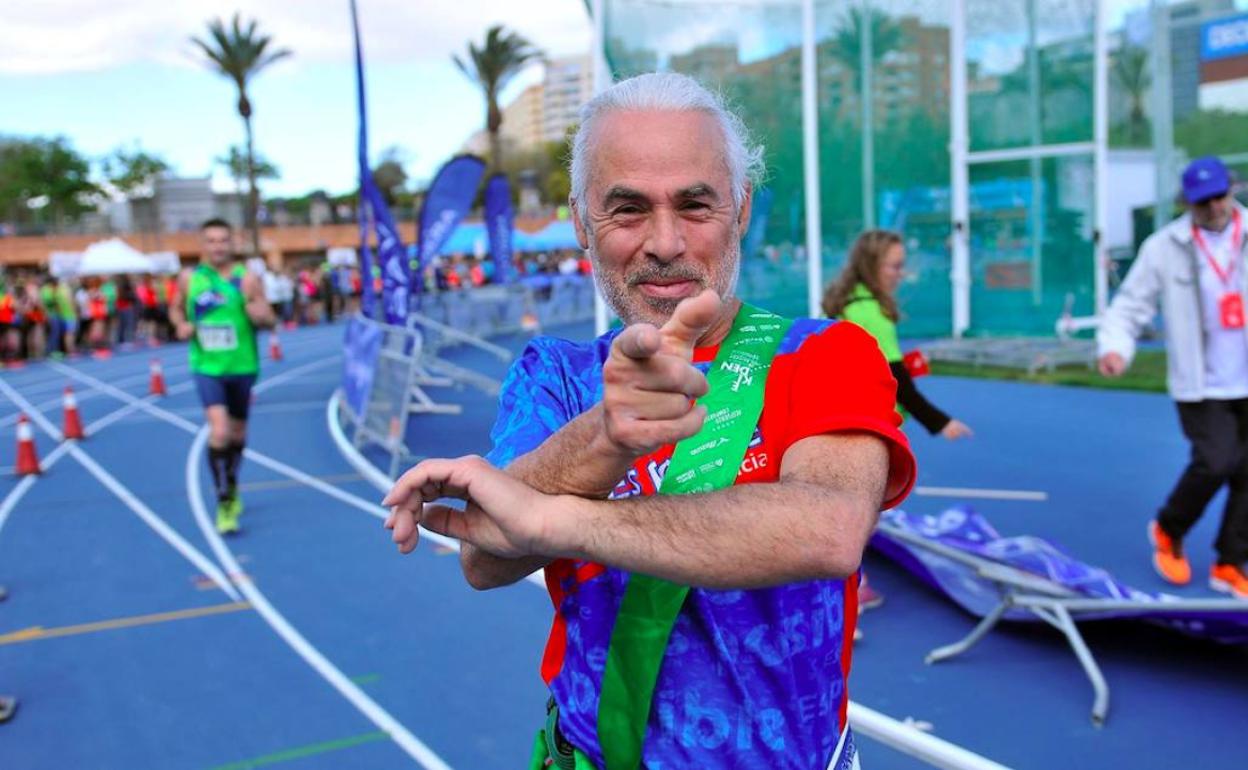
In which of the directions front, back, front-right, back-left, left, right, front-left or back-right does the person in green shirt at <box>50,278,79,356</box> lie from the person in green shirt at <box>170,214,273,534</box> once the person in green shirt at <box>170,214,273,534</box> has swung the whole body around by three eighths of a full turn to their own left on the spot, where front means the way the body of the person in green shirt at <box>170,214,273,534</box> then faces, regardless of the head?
front-left

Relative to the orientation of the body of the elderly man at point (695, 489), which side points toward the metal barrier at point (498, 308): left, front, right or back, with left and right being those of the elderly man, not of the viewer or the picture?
back

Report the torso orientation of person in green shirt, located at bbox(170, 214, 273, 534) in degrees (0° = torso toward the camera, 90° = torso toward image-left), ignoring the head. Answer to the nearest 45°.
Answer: approximately 0°

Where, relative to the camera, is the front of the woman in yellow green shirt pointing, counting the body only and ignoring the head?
to the viewer's right

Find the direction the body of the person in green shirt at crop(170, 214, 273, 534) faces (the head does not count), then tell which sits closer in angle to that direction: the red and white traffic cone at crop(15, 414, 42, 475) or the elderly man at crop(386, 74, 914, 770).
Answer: the elderly man

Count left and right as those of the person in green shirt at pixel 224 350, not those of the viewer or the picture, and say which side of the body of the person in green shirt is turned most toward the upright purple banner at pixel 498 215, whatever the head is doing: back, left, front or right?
back

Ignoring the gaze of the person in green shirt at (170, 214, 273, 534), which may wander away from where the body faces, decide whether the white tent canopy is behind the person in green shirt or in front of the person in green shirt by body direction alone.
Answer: behind

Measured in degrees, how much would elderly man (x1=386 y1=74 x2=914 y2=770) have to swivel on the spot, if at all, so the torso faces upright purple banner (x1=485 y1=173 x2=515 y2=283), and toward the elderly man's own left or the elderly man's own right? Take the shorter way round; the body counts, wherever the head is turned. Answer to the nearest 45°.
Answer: approximately 180°
